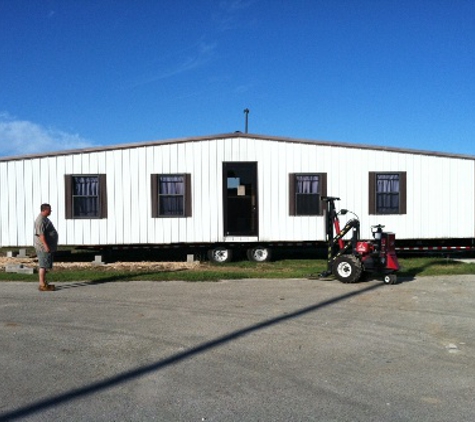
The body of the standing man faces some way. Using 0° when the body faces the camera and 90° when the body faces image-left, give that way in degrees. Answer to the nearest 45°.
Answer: approximately 270°
